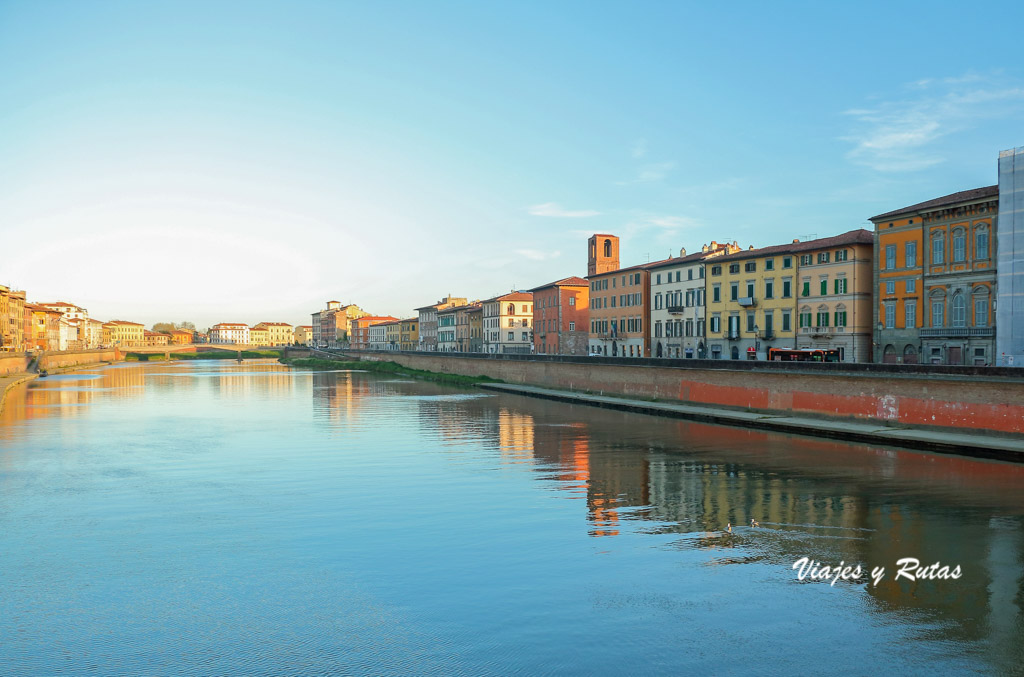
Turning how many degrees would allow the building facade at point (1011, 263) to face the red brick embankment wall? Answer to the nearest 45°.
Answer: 0° — it already faces it

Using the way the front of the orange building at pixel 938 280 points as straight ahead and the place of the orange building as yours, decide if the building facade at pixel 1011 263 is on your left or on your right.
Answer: on your left

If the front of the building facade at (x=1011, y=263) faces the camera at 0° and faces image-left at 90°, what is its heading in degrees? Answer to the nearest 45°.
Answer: approximately 45°

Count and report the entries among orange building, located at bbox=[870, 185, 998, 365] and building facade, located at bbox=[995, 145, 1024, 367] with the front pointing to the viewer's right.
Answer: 0

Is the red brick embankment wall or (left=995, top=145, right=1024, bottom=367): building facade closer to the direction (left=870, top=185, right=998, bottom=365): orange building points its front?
the red brick embankment wall

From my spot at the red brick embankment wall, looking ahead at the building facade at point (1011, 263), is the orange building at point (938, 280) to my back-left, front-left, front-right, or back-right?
front-left

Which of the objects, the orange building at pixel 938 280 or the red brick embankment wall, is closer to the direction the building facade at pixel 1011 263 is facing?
the red brick embankment wall

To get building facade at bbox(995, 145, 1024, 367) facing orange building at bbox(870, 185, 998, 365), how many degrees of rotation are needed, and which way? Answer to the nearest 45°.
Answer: approximately 90° to its right

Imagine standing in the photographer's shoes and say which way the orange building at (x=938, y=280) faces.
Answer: facing the viewer and to the left of the viewer

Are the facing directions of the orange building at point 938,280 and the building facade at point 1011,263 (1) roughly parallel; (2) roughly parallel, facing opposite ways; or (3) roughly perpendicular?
roughly parallel
